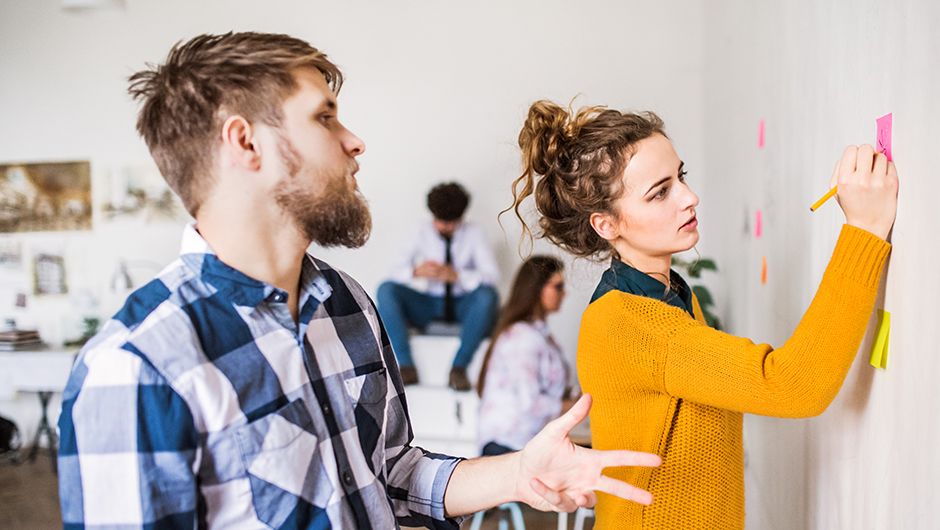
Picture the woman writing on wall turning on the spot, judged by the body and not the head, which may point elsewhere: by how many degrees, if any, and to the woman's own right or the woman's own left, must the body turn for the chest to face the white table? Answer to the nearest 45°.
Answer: approximately 135° to the woman's own left

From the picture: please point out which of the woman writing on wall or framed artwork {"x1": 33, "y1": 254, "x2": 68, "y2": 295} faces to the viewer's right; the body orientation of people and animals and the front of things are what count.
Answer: the woman writing on wall

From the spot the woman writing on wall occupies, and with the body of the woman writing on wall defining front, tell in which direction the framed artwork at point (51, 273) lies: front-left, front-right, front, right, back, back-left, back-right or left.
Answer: back-left

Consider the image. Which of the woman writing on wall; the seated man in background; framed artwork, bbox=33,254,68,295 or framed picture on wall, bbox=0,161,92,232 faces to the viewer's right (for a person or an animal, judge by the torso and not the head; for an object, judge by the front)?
the woman writing on wall

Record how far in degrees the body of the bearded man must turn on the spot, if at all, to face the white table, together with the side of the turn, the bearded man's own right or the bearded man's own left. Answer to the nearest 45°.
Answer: approximately 180°

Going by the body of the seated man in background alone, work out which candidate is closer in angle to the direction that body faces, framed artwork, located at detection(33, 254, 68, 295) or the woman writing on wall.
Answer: the woman writing on wall

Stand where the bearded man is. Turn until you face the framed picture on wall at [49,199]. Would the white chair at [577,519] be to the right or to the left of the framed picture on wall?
right

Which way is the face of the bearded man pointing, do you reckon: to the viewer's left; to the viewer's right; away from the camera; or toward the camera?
to the viewer's right

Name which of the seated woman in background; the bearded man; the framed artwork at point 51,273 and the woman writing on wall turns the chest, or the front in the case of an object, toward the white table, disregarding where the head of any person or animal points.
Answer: the framed artwork

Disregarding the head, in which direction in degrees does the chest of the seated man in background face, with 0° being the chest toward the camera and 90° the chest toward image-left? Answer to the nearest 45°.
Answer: approximately 0°

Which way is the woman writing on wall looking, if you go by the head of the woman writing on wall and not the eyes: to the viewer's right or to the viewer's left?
to the viewer's right

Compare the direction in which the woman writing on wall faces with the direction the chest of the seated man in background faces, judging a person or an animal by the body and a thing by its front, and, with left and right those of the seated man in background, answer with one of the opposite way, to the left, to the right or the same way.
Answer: to the left

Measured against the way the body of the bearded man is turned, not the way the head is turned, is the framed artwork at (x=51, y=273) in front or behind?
behind
